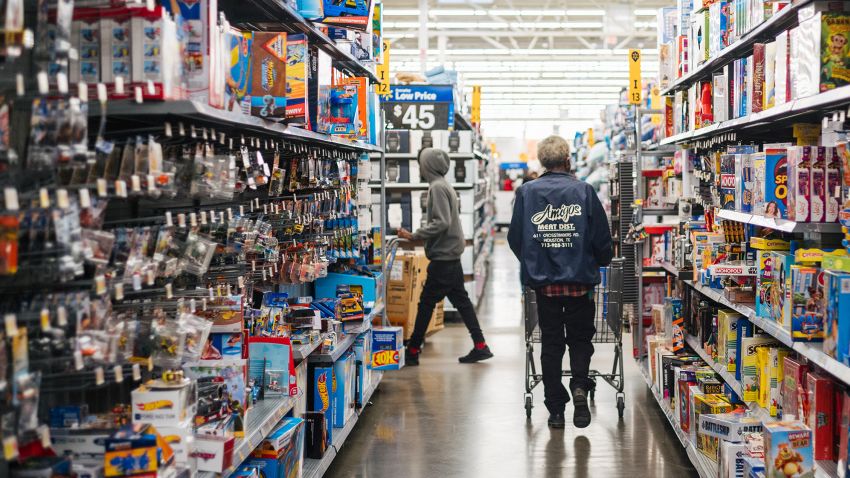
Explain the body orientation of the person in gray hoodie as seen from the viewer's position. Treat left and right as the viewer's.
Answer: facing to the left of the viewer

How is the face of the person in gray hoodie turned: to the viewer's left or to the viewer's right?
to the viewer's left

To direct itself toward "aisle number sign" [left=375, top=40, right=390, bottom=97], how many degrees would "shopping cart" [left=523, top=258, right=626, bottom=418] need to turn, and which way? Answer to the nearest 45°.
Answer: approximately 45° to its left

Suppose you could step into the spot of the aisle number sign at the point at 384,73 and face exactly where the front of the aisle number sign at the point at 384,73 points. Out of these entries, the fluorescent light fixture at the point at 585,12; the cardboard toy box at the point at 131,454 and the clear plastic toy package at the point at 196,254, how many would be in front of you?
2

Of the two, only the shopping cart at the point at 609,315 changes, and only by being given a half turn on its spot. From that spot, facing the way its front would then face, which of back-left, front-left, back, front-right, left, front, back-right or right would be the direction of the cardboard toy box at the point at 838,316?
front

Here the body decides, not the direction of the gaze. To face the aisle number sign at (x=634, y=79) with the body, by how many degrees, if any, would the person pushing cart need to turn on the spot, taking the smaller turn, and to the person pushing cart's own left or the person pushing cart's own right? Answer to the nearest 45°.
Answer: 0° — they already face it

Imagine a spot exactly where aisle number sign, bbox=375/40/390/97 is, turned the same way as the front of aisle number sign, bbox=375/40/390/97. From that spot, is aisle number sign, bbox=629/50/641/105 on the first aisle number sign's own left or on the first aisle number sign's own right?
on the first aisle number sign's own left

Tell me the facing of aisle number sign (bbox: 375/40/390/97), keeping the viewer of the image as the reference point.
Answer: facing the viewer

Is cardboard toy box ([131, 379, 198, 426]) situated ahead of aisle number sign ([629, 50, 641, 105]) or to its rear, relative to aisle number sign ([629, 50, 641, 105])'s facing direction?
ahead

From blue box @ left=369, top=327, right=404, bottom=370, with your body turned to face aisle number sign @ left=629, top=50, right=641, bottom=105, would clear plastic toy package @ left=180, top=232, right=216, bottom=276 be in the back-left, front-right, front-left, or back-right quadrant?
back-right

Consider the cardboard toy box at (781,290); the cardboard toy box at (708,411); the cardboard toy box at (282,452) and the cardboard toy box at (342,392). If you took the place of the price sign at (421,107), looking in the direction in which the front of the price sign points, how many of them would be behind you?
0

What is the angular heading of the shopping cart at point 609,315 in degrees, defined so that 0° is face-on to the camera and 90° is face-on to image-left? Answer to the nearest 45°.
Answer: approximately 180°

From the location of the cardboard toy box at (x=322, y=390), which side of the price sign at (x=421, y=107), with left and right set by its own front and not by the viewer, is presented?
front

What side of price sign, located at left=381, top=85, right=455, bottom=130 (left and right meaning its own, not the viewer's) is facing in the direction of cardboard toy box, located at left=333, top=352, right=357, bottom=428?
front

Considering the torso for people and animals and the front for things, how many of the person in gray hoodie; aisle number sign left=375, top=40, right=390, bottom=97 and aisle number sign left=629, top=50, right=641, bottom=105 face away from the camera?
0

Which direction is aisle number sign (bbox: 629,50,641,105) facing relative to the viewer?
toward the camera

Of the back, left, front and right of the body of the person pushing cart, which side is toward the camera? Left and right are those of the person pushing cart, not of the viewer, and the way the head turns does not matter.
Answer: back
